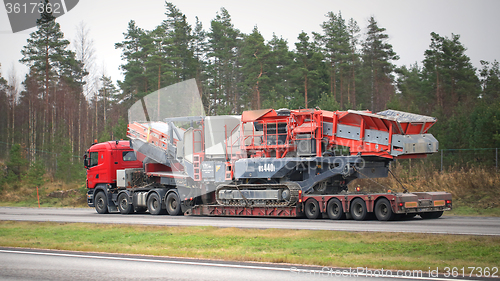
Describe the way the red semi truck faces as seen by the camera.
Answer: facing away from the viewer and to the left of the viewer

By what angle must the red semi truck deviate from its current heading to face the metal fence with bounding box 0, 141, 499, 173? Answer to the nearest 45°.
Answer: approximately 90° to its right
